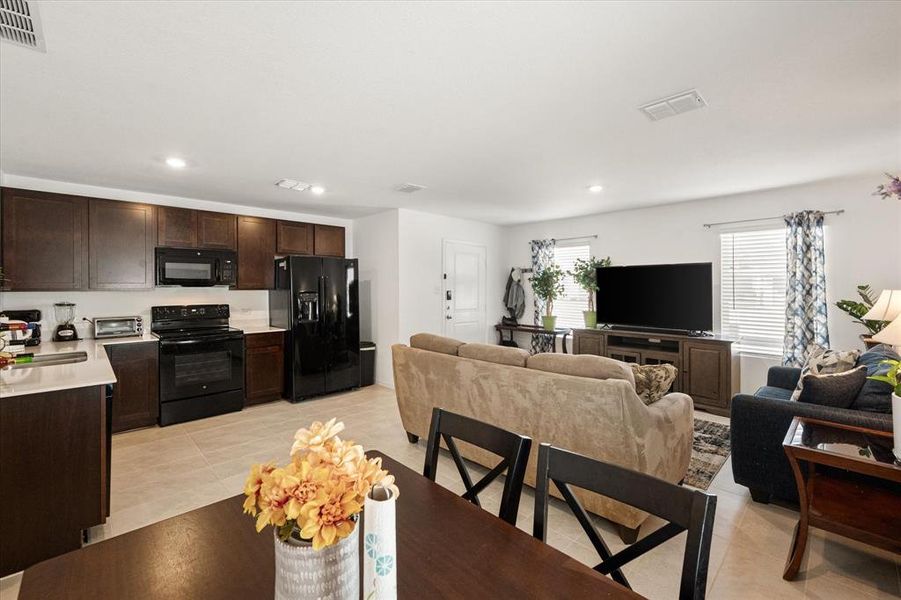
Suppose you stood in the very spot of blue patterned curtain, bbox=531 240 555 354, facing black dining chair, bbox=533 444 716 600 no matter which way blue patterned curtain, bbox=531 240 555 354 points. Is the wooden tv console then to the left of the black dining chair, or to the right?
left

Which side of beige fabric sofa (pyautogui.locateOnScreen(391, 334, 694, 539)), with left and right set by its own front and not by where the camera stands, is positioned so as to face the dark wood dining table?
back

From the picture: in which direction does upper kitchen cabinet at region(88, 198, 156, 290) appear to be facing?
toward the camera

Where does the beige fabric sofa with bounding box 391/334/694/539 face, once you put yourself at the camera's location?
facing away from the viewer and to the right of the viewer

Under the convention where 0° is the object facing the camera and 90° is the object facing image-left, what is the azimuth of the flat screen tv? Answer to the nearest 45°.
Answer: approximately 45°

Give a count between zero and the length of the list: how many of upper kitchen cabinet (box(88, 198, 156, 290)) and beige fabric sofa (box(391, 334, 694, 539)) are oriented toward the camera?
1

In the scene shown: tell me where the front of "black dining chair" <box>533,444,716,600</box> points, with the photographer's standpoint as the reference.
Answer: facing the viewer and to the left of the viewer

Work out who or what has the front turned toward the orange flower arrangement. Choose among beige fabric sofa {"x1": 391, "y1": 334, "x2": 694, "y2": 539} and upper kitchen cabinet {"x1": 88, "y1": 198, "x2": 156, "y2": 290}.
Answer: the upper kitchen cabinet

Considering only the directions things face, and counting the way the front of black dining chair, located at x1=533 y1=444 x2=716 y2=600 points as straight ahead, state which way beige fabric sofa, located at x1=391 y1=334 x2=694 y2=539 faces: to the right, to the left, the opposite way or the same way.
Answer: the opposite way

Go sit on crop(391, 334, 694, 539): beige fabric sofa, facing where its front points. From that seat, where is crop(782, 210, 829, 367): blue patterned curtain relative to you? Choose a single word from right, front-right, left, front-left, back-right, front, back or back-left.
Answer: front

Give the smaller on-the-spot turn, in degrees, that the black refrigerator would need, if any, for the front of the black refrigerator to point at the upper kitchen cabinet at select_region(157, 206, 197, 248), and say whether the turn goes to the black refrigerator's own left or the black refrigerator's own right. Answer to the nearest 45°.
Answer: approximately 135° to the black refrigerator's own right

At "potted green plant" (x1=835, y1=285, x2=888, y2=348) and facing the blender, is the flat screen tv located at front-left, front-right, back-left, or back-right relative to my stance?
front-right

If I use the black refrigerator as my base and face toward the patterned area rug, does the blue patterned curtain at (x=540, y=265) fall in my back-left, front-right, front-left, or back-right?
front-left
